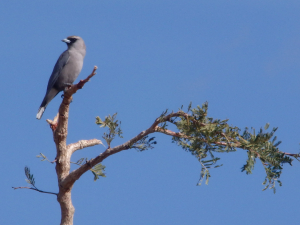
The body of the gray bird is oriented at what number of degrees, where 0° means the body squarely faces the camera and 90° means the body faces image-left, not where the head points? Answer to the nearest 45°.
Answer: approximately 315°
